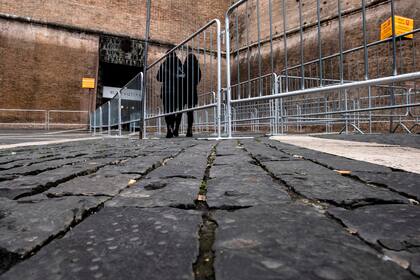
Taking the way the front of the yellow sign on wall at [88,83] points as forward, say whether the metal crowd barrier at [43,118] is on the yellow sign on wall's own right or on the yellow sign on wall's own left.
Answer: on the yellow sign on wall's own right
